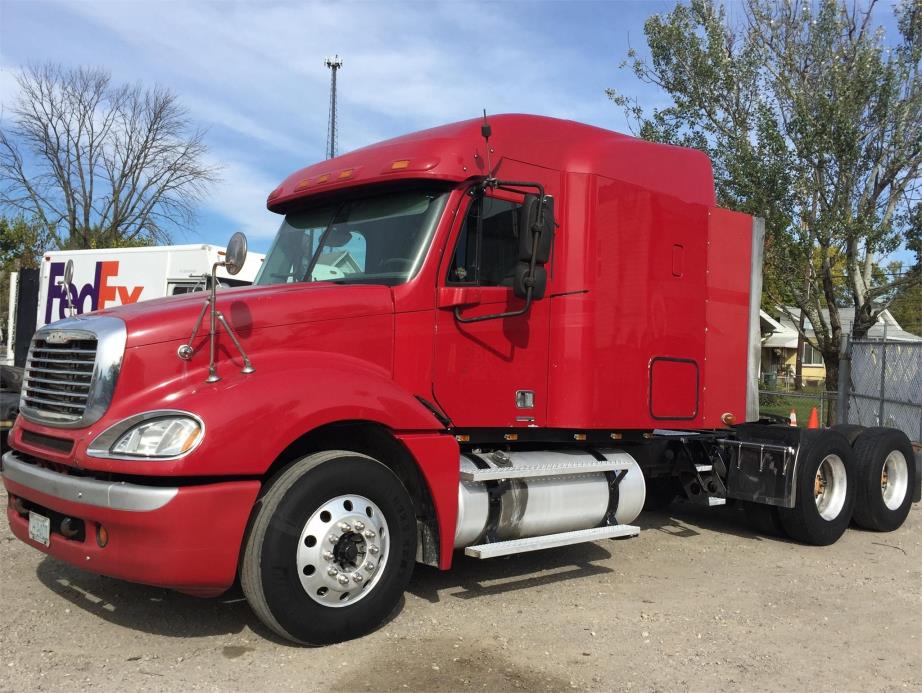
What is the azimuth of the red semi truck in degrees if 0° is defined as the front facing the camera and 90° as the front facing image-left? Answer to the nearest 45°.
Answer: approximately 45°

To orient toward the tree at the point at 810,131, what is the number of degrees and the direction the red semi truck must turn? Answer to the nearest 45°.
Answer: approximately 180°

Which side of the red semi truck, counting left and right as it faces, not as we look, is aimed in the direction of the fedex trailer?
right

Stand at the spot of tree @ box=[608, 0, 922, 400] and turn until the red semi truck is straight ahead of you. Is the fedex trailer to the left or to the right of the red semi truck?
right
